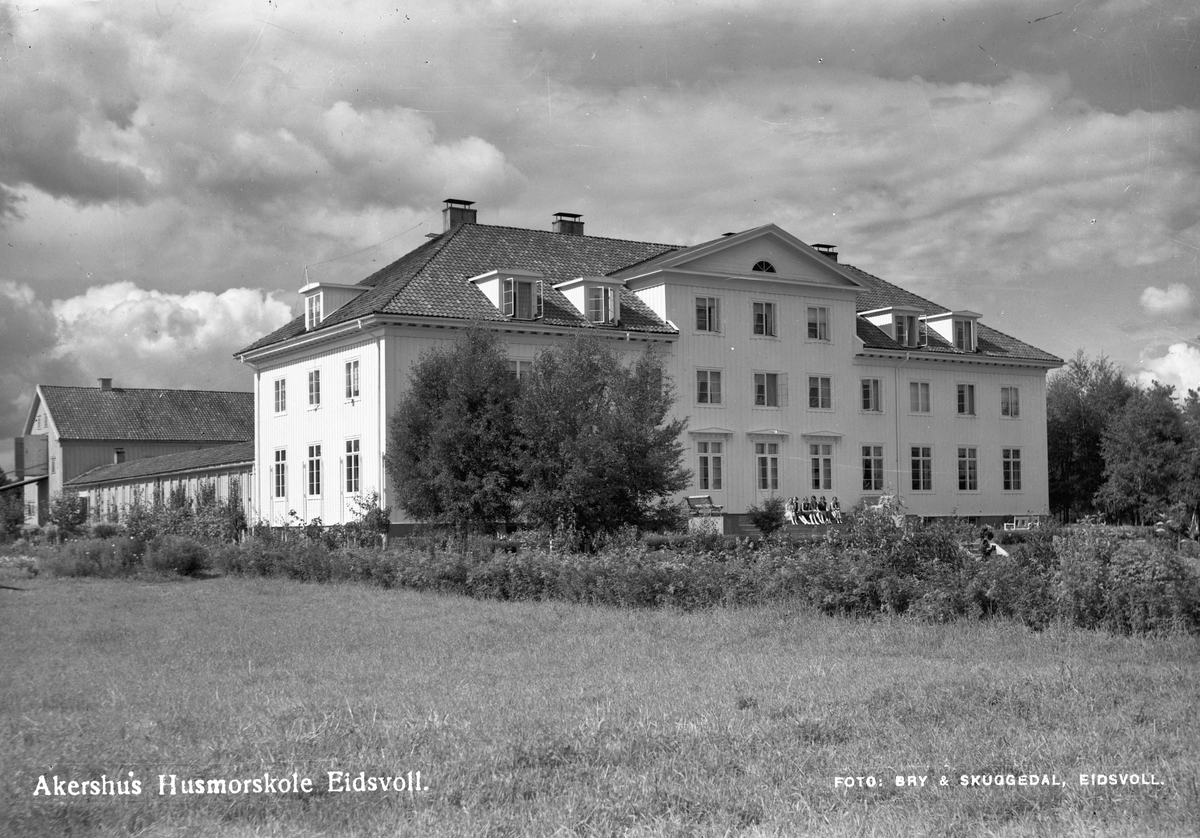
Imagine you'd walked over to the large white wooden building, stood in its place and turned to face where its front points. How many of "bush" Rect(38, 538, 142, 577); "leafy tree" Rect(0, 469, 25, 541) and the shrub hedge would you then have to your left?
0

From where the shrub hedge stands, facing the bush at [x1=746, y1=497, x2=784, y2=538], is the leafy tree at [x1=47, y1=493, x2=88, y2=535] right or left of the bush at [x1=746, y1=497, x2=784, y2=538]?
left

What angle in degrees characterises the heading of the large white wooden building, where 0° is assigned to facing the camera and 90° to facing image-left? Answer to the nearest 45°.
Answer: approximately 315°

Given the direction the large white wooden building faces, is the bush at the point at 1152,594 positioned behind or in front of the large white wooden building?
in front

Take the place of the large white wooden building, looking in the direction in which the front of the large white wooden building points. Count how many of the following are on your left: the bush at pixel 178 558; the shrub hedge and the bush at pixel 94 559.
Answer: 0

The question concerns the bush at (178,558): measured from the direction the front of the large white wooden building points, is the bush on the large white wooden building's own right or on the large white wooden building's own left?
on the large white wooden building's own right

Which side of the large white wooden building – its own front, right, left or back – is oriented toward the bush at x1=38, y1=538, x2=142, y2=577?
right

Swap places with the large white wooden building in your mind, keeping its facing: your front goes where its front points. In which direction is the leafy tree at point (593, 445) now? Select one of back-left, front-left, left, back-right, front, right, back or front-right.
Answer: front-right

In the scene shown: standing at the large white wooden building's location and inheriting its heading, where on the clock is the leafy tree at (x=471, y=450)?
The leafy tree is roughly at 2 o'clock from the large white wooden building.

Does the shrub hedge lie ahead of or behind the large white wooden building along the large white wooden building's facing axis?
ahead

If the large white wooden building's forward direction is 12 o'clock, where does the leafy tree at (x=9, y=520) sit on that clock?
The leafy tree is roughly at 4 o'clock from the large white wooden building.

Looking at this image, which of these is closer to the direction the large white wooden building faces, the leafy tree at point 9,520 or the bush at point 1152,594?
the bush

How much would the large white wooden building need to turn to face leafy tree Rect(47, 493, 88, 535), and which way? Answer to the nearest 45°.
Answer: approximately 135° to its right
